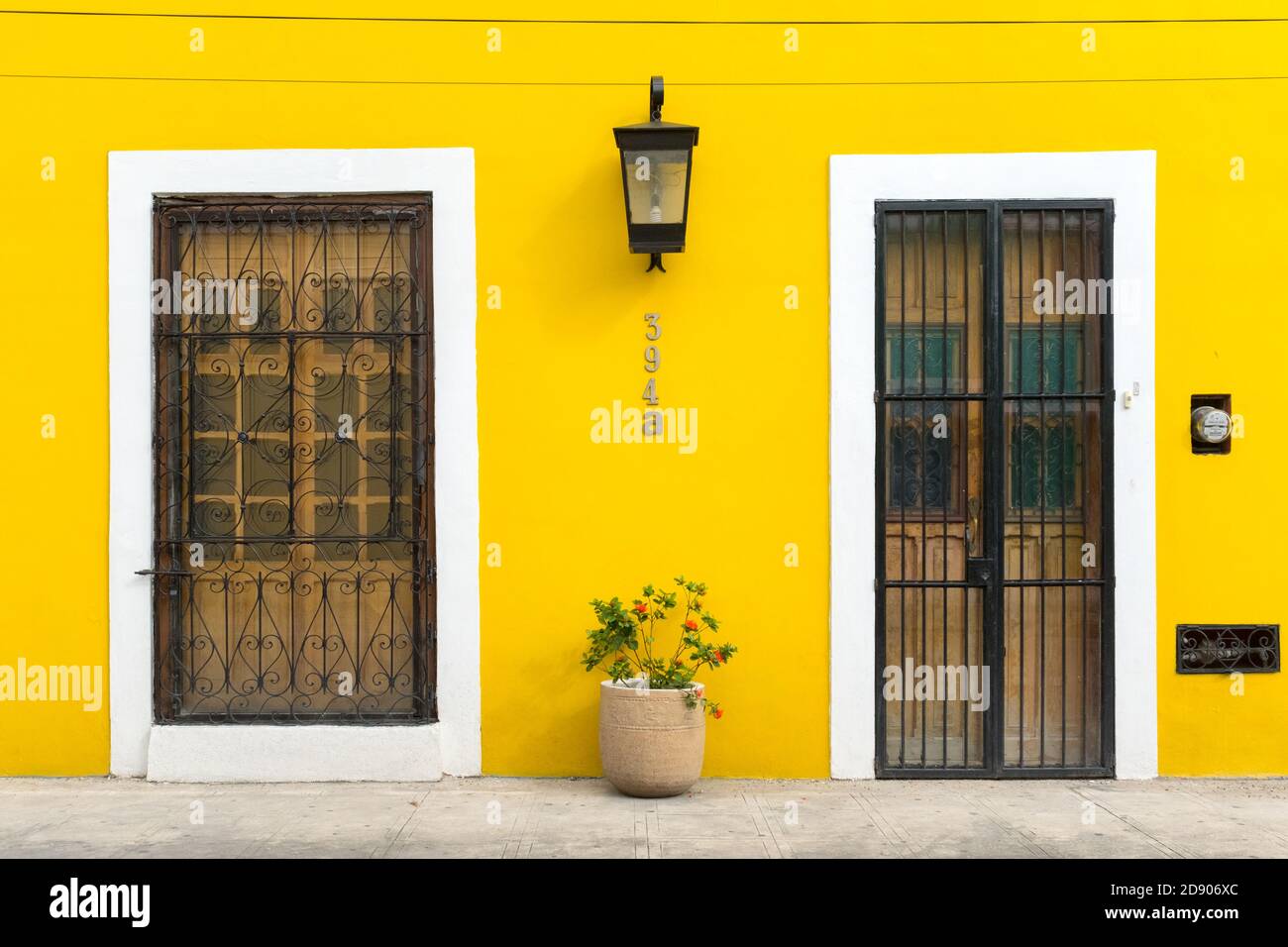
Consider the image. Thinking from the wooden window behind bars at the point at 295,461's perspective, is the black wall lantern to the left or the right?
on its left

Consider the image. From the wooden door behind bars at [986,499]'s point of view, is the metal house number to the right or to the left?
on its right

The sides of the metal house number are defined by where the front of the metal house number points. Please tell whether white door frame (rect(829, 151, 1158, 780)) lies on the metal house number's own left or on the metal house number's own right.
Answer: on the metal house number's own left

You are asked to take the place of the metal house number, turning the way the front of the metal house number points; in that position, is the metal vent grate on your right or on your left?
on your left

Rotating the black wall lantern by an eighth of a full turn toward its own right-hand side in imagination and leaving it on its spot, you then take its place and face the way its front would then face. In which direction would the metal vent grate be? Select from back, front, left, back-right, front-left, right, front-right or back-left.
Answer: back-left

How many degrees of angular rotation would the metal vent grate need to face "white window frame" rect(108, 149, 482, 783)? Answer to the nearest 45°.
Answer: approximately 45° to its right

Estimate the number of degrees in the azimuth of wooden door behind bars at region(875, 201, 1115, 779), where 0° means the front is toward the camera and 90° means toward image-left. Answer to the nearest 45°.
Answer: approximately 0°

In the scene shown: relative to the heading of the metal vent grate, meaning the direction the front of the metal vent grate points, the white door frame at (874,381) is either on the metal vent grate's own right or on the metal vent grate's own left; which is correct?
on the metal vent grate's own right
